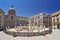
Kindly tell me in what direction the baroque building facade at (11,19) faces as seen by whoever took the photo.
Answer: facing the viewer and to the right of the viewer
